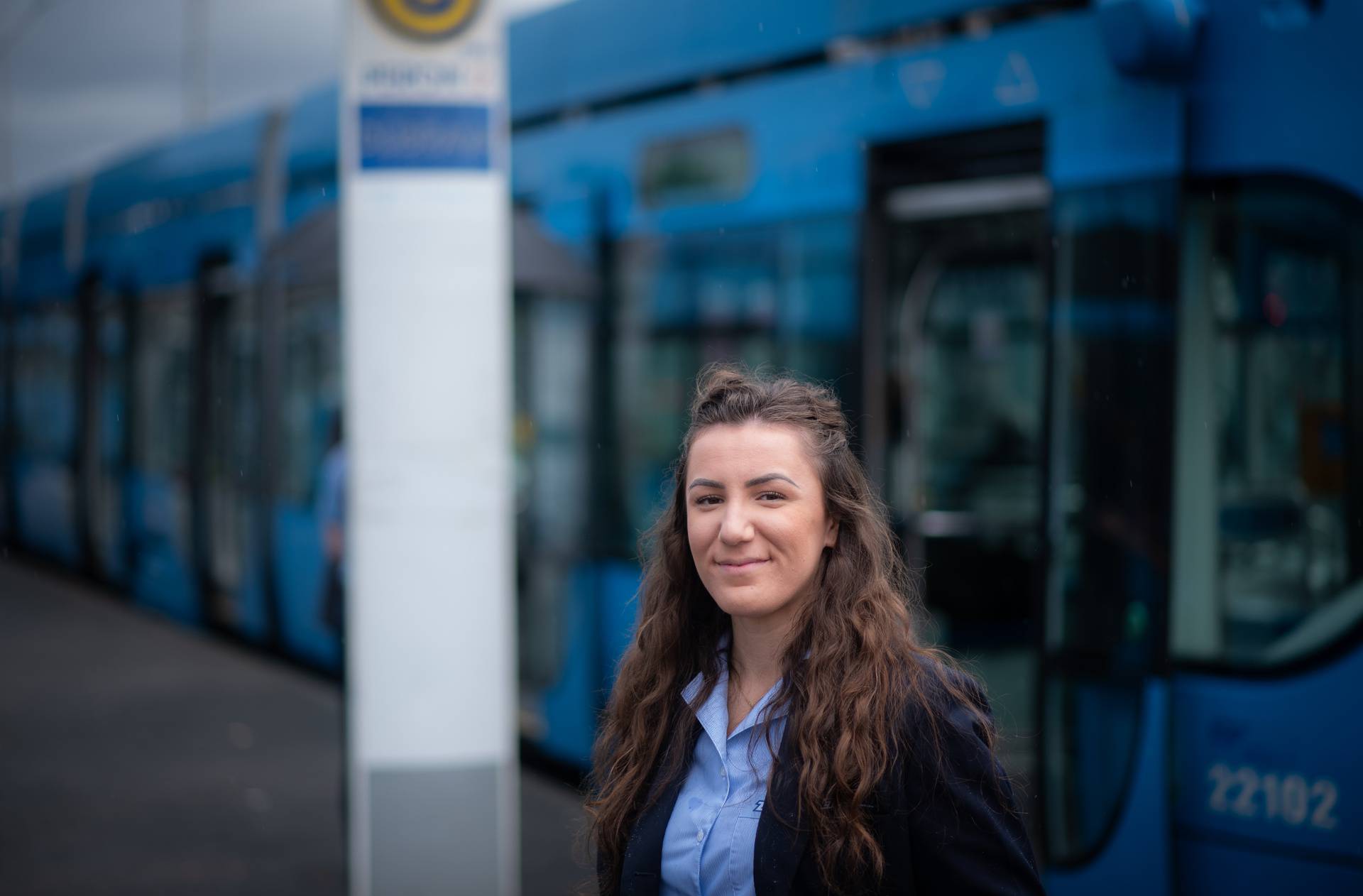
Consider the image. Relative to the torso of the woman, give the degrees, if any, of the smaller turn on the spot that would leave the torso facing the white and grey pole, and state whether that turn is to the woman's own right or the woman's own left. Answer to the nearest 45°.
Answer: approximately 90° to the woman's own right

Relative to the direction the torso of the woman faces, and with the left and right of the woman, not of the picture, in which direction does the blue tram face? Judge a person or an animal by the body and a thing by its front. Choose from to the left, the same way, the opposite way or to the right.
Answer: to the left

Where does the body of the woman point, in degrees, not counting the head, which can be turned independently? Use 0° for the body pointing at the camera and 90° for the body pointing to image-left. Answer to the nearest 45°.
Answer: approximately 45°

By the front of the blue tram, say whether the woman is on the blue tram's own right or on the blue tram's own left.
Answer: on the blue tram's own right

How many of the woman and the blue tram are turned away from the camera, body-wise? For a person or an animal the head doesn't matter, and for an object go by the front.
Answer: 0

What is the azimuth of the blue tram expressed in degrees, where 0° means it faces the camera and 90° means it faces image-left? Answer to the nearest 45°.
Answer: approximately 315°
